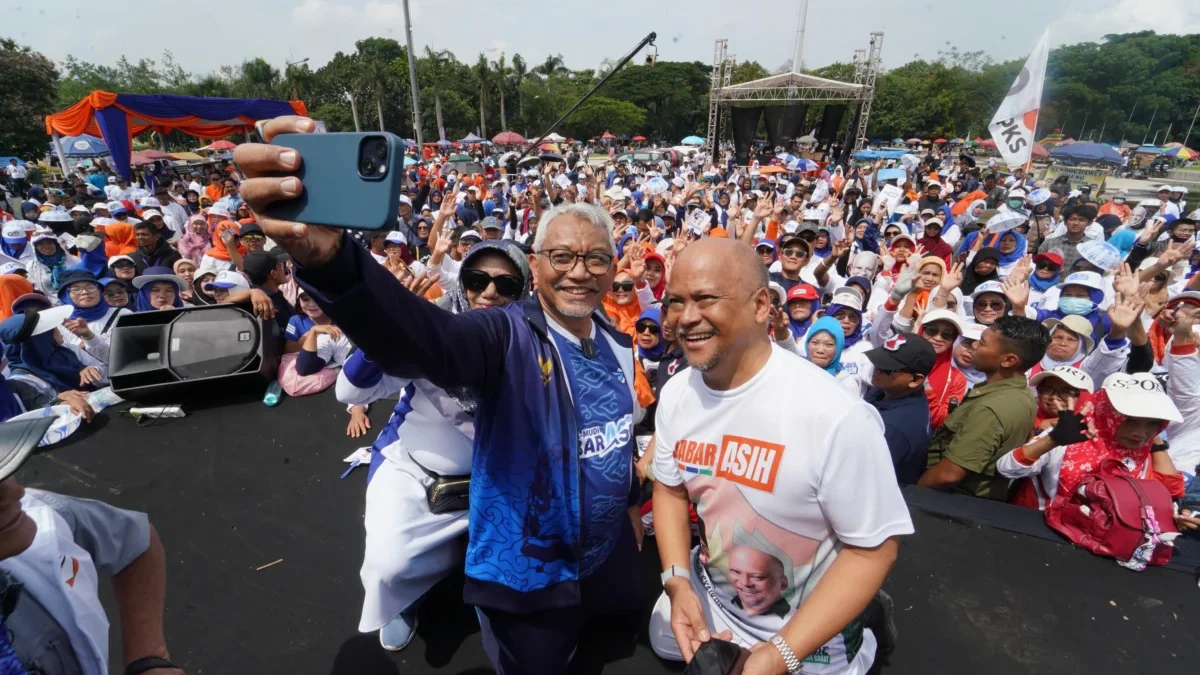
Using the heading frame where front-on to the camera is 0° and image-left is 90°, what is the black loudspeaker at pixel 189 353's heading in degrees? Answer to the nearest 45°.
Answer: approximately 0°

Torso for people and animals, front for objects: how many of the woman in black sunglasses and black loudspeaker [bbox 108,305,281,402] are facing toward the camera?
2

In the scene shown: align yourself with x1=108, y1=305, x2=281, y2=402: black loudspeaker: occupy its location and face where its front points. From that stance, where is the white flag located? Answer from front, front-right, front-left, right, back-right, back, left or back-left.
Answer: left

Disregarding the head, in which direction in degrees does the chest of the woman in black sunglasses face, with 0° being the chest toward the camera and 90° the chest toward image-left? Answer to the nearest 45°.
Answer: approximately 0°

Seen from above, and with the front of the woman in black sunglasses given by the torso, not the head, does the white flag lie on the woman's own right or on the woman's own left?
on the woman's own left

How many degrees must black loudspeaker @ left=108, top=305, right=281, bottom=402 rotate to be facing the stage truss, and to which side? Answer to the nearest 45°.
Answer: approximately 135° to its left

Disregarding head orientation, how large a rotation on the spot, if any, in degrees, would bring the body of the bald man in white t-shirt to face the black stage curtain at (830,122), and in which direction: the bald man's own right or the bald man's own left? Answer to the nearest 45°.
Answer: approximately 135° to the bald man's own right

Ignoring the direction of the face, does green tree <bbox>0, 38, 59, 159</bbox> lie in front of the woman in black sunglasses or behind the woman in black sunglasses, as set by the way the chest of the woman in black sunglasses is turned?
behind
